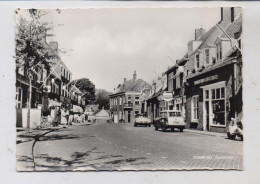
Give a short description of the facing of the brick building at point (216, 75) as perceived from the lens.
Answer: facing the viewer and to the left of the viewer

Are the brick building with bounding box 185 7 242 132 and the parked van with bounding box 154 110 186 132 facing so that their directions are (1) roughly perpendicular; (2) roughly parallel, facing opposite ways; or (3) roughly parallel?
roughly perpendicular

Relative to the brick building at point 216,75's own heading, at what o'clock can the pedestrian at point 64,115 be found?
The pedestrian is roughly at 1 o'clock from the brick building.

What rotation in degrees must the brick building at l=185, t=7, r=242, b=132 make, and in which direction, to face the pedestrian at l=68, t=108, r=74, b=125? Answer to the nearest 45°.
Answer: approximately 45° to its right

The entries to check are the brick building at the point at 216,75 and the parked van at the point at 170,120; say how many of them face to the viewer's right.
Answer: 0
